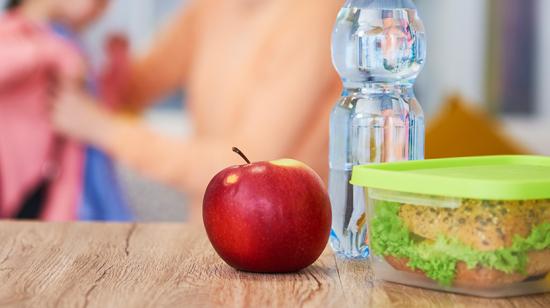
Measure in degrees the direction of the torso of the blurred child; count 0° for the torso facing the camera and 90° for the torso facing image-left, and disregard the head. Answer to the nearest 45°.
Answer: approximately 270°

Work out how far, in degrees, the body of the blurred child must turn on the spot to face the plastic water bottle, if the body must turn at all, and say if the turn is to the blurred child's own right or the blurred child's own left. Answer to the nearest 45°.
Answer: approximately 90° to the blurred child's own right

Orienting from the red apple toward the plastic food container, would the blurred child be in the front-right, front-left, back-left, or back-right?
back-left

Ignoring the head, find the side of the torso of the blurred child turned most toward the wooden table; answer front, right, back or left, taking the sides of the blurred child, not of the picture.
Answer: right

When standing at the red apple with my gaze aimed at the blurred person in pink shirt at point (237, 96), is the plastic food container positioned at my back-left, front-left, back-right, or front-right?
back-right
